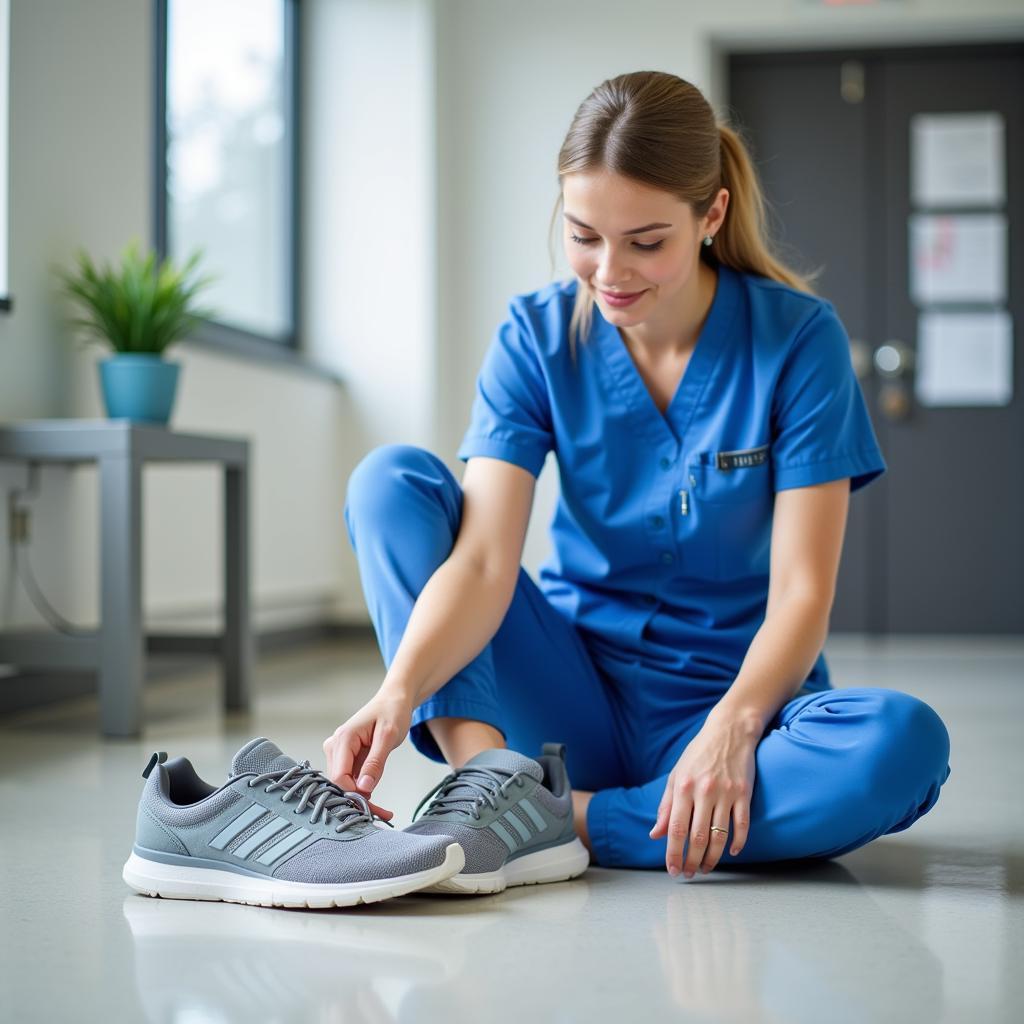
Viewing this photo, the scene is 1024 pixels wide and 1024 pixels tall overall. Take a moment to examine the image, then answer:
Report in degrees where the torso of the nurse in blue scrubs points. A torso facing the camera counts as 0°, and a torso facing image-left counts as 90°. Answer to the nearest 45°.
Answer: approximately 0°

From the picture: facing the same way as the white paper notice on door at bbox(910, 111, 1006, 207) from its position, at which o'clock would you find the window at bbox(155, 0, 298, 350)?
The window is roughly at 2 o'clock from the white paper notice on door.

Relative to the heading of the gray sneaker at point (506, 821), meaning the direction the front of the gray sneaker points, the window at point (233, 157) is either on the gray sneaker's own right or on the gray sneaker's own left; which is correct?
on the gray sneaker's own right

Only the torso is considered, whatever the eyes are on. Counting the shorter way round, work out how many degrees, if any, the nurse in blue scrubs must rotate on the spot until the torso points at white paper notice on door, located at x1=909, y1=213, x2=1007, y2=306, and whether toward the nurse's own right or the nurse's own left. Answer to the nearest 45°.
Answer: approximately 180°

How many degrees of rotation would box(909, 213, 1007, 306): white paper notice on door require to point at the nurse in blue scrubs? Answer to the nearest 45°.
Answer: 0° — it already faces them

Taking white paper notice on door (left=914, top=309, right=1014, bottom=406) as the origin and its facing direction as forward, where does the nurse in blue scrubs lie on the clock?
The nurse in blue scrubs is roughly at 12 o'clock from the white paper notice on door.
